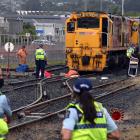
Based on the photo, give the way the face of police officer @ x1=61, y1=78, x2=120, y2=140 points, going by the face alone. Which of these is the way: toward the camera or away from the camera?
away from the camera

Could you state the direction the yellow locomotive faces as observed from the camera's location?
facing the viewer and to the left of the viewer

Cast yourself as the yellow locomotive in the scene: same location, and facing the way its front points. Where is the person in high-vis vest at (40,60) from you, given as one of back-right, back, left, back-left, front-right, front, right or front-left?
front
